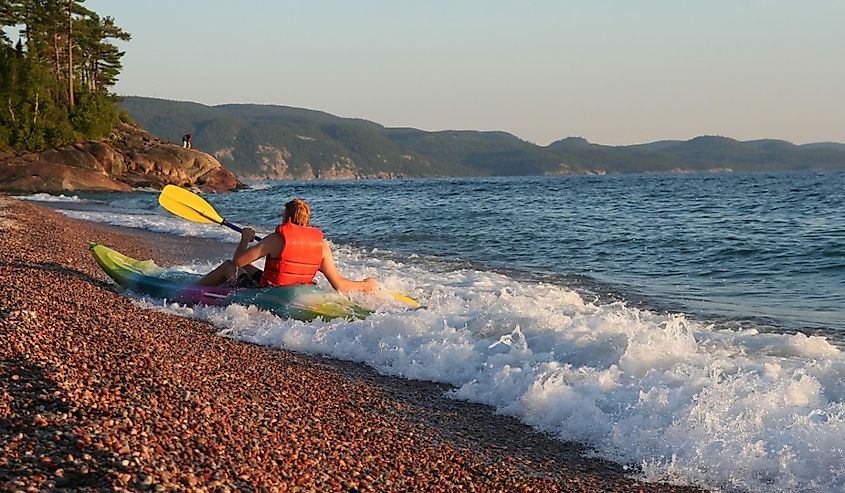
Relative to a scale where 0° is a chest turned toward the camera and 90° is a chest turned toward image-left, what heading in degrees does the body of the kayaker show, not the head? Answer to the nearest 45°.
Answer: approximately 135°
